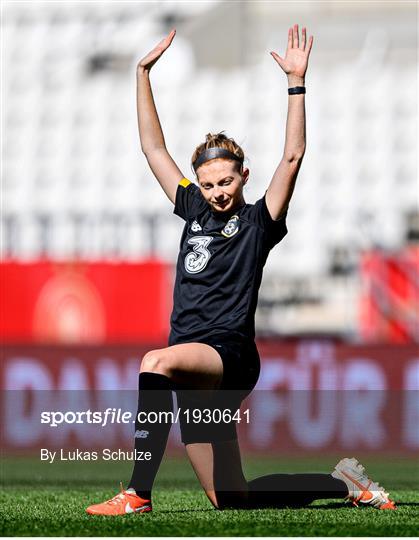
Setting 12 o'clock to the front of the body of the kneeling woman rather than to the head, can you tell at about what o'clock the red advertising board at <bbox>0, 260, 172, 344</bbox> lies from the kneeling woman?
The red advertising board is roughly at 4 o'clock from the kneeling woman.

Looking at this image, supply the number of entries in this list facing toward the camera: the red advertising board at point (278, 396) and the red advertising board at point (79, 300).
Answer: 2

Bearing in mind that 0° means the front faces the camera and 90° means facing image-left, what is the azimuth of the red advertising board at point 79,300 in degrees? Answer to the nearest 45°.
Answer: approximately 0°

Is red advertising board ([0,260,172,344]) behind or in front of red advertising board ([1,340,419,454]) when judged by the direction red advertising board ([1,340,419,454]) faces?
behind

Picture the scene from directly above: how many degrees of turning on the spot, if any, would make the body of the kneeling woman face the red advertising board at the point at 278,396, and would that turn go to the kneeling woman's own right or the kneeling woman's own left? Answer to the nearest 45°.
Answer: approximately 135° to the kneeling woman's own right

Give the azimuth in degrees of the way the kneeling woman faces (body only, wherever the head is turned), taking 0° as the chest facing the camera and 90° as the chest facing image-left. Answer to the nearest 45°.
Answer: approximately 45°

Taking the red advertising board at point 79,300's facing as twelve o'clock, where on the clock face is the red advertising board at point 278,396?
the red advertising board at point 278,396 is roughly at 11 o'clock from the red advertising board at point 79,300.

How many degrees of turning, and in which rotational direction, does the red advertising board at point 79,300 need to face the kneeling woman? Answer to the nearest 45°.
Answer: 0° — it already faces them

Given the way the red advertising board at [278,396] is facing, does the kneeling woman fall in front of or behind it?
in front

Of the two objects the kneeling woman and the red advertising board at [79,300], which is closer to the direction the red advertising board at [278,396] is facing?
the kneeling woman

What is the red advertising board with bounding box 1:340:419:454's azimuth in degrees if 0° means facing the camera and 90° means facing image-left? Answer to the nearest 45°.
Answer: approximately 0°
